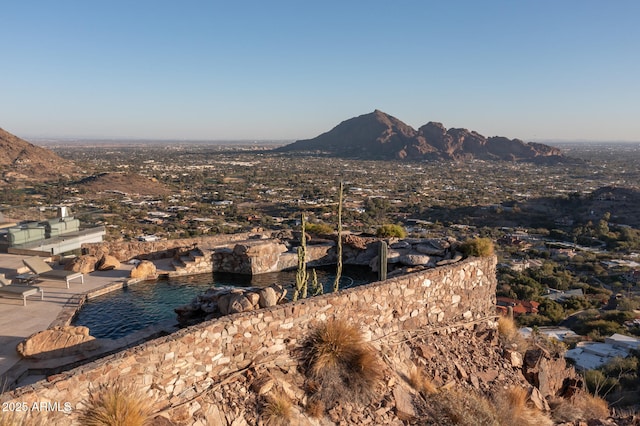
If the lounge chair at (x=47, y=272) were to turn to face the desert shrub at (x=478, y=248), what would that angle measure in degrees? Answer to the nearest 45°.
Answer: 0° — it already faces it

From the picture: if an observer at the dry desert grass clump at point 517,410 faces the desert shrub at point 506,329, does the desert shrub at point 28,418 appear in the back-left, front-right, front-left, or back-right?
back-left

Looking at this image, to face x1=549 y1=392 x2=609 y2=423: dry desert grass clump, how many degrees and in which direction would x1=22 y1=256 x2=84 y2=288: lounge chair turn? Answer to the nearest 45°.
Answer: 0° — it already faces it

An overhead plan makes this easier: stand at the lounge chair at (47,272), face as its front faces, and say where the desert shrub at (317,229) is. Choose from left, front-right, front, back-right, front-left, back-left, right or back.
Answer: front-left

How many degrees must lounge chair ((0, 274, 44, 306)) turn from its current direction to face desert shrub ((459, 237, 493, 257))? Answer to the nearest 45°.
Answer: approximately 45° to its left

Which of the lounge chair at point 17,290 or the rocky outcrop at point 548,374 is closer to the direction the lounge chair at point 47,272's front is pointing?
the rocky outcrop

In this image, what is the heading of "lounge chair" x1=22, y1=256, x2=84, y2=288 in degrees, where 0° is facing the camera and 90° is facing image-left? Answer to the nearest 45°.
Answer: approximately 315°

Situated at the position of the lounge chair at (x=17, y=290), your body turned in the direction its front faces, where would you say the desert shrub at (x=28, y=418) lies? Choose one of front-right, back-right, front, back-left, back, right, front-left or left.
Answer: front-right

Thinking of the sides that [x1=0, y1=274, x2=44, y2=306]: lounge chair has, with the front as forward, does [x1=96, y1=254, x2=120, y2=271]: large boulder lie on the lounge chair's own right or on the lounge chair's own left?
on the lounge chair's own left
